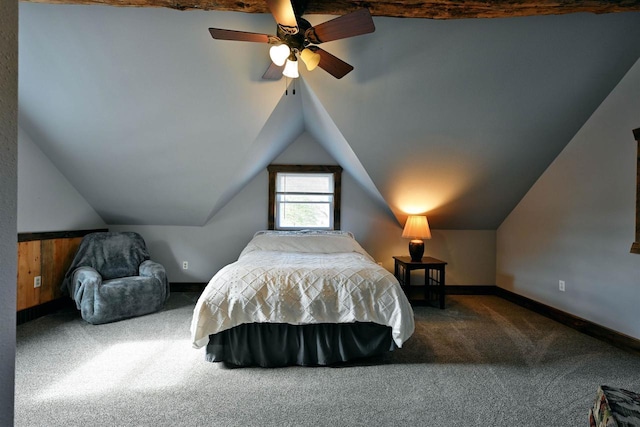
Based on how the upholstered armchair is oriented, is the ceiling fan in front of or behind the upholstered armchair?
in front

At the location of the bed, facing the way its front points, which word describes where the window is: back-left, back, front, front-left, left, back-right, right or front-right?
back

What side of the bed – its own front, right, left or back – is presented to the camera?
front

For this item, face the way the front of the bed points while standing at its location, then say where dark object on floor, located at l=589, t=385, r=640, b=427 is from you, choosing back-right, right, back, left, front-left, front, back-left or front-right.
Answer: front-left

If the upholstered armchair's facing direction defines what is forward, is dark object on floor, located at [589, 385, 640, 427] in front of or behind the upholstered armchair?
in front

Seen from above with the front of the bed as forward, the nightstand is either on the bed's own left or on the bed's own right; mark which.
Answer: on the bed's own left

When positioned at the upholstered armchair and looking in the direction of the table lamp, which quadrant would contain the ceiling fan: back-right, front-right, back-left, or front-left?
front-right

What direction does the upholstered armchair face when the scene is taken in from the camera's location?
facing the viewer and to the right of the viewer

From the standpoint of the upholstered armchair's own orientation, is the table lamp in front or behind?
in front

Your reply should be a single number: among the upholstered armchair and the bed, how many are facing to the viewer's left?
0
